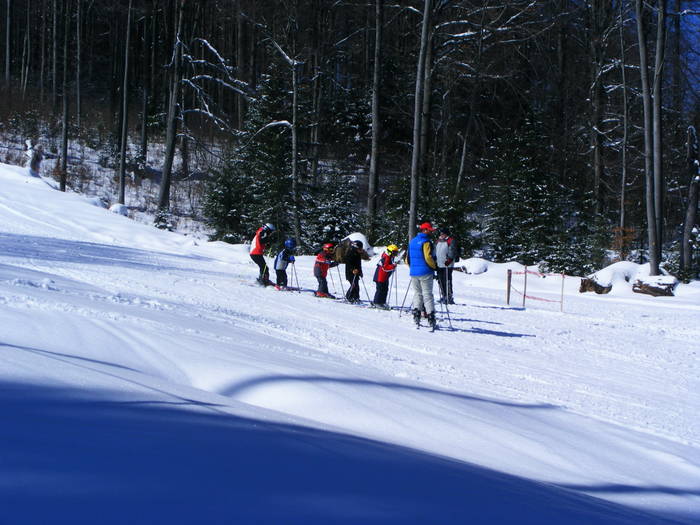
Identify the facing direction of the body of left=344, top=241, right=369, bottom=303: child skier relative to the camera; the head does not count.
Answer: to the viewer's right

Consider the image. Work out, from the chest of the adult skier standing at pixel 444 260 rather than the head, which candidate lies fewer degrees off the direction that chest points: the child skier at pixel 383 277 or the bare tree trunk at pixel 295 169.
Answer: the child skier

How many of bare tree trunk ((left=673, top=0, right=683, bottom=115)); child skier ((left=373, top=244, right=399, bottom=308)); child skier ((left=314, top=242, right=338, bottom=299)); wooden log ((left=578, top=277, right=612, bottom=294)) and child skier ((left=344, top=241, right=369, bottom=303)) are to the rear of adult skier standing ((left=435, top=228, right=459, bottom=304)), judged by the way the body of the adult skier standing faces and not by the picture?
2
